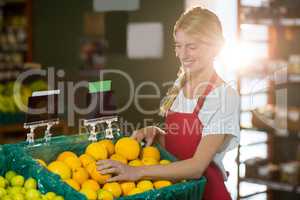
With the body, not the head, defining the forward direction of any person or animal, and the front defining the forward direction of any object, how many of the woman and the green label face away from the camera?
0

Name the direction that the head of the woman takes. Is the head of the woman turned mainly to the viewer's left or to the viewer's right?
to the viewer's left
